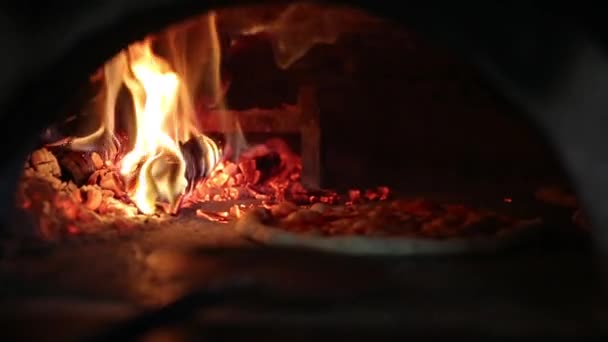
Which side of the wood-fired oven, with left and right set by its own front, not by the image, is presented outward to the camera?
front
